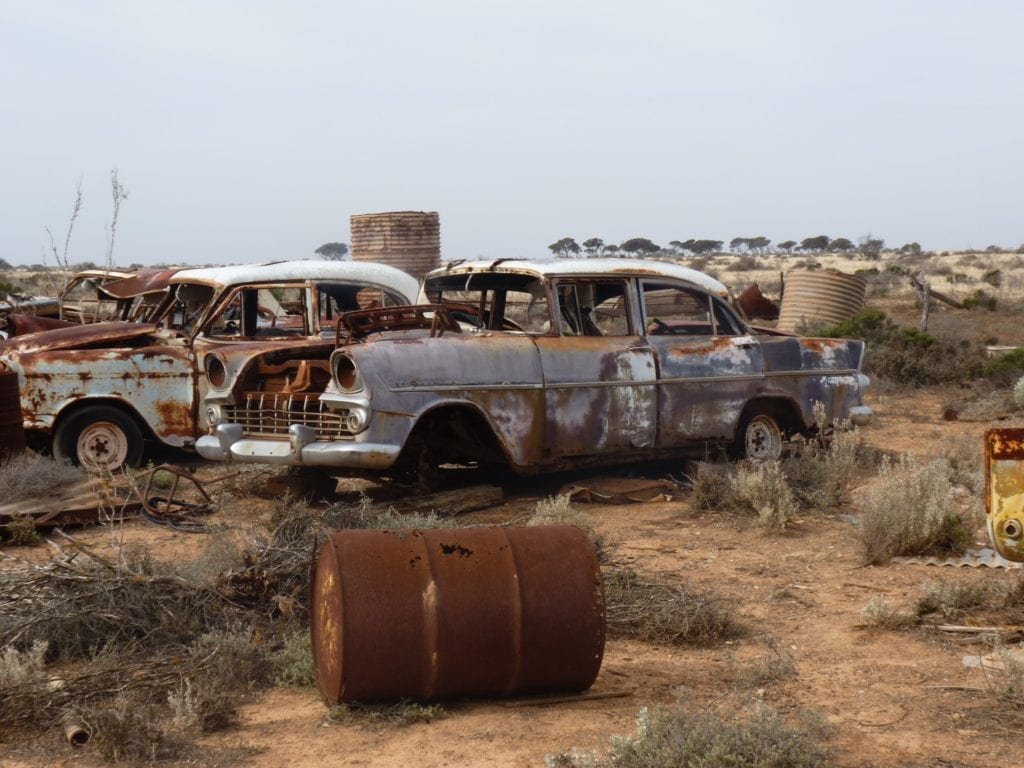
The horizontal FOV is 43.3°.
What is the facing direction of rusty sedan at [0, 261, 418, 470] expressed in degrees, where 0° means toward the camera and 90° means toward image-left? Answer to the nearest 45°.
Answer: approximately 90°

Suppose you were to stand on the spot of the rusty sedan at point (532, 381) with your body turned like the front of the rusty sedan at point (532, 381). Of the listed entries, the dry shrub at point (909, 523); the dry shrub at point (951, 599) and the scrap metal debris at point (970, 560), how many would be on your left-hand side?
3

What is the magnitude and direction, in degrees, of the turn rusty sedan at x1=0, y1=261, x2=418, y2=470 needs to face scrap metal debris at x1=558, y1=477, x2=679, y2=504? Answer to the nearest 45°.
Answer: approximately 135° to its left

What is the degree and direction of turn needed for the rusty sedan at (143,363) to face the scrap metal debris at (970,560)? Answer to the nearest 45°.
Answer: approximately 135° to its left

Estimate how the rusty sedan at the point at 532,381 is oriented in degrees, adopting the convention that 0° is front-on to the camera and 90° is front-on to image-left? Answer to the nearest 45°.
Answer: approximately 45°

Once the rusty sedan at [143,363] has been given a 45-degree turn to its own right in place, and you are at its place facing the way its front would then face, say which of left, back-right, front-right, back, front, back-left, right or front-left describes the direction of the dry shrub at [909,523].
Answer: back

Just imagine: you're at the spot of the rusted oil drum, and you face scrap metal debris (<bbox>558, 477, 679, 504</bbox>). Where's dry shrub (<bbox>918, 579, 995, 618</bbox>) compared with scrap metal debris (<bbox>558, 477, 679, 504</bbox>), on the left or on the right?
right

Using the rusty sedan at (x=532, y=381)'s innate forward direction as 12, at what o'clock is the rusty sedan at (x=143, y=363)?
the rusty sedan at (x=143, y=363) is roughly at 2 o'clock from the rusty sedan at (x=532, y=381).

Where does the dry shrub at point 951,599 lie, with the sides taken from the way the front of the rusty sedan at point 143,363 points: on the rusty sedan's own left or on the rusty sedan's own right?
on the rusty sedan's own left

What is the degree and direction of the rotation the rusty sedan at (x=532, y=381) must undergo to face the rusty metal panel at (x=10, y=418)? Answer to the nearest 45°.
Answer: approximately 45° to its right

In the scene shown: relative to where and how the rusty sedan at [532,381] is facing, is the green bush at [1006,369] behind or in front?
behind

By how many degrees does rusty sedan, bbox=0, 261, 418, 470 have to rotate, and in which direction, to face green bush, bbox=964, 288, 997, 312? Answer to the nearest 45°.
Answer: approximately 135° to its right

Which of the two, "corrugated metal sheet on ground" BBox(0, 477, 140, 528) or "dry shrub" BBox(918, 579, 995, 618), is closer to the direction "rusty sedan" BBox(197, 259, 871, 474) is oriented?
the corrugated metal sheet on ground

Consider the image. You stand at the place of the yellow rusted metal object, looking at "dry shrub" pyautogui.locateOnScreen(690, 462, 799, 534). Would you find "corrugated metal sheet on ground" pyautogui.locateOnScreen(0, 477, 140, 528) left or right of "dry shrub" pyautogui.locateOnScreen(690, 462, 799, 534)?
left
